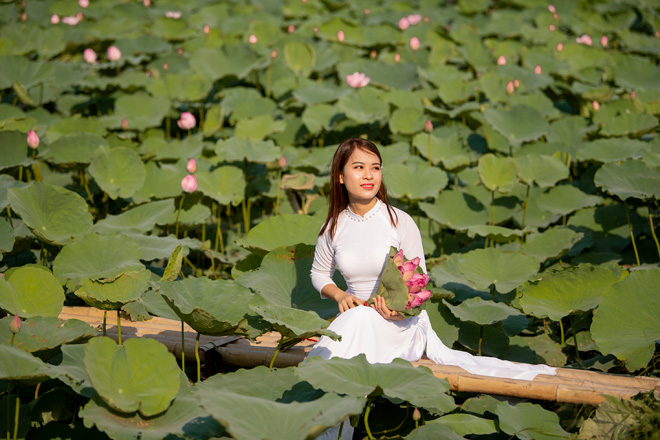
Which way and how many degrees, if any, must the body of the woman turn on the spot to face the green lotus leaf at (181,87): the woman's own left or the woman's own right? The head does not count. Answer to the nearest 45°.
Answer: approximately 135° to the woman's own right

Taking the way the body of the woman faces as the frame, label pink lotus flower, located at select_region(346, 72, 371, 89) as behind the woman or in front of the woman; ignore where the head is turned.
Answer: behind

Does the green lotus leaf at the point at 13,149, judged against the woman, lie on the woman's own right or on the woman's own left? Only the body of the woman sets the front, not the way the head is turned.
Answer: on the woman's own right

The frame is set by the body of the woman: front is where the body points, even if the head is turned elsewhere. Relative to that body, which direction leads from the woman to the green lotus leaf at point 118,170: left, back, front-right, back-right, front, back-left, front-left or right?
back-right

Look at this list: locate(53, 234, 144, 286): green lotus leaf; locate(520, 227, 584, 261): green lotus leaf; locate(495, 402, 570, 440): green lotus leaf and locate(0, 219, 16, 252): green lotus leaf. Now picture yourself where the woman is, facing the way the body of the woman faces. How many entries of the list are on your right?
2

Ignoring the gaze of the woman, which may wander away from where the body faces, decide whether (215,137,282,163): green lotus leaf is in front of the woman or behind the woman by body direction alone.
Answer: behind

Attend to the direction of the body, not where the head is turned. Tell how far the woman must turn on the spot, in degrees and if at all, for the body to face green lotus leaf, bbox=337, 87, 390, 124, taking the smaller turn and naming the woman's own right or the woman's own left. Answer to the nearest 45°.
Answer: approximately 180°

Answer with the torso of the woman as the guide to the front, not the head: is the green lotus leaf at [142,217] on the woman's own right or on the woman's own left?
on the woman's own right

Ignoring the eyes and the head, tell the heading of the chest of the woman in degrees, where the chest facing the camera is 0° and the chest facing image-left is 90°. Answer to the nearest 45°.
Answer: approximately 0°

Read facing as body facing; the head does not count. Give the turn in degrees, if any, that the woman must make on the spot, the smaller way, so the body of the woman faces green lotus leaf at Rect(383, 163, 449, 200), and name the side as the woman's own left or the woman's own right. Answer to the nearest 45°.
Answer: approximately 180°

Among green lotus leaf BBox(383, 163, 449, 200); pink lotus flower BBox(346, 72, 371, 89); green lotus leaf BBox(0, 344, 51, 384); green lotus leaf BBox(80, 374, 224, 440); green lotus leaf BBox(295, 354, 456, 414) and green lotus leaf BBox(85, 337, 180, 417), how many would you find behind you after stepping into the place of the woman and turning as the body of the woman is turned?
2

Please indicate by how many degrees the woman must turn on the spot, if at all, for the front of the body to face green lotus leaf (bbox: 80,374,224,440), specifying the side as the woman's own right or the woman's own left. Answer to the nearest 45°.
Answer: approximately 45° to the woman's own right
